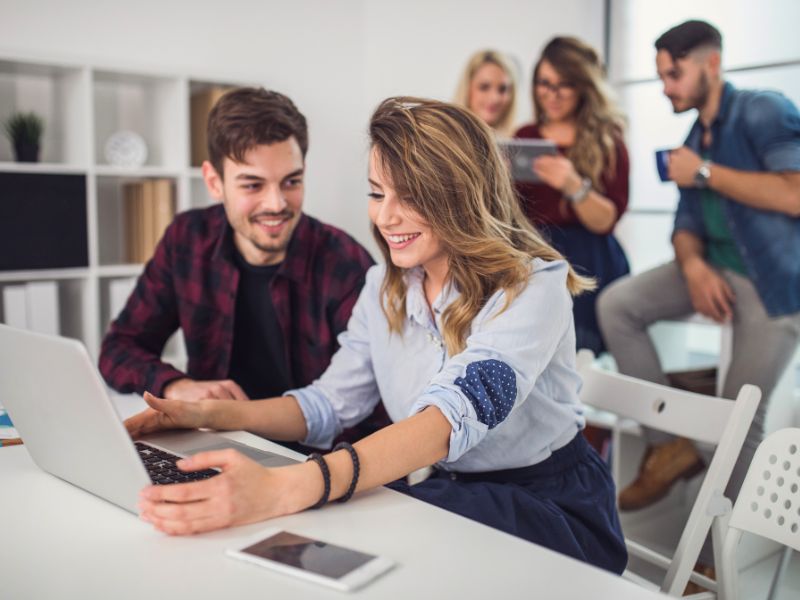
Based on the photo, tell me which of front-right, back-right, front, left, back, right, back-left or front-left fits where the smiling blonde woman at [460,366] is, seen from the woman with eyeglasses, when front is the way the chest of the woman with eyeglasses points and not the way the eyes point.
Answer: front-left

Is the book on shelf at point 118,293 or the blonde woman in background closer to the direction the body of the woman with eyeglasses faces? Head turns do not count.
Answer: the book on shelf

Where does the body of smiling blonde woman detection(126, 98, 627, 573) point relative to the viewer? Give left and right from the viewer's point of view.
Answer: facing the viewer and to the left of the viewer

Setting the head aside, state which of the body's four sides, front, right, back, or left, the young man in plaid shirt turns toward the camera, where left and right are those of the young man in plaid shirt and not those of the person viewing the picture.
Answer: front

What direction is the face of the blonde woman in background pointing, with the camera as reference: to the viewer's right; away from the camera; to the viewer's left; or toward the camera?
toward the camera

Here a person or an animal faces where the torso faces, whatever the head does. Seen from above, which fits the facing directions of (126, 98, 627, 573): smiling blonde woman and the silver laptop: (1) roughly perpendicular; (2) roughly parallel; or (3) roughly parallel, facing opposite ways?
roughly parallel, facing opposite ways

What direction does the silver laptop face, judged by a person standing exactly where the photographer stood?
facing away from the viewer and to the right of the viewer

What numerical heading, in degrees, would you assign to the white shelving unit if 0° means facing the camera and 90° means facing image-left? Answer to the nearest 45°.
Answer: approximately 0°

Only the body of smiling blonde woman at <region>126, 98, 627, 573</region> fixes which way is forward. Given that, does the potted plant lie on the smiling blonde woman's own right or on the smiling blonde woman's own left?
on the smiling blonde woman's own right

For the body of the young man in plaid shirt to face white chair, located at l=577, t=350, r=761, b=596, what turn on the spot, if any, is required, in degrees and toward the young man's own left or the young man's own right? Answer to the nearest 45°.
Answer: approximately 45° to the young man's own left

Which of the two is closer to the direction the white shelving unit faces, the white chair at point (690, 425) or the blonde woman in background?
the white chair

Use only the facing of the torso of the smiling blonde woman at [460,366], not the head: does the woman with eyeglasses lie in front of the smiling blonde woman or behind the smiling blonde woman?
behind
